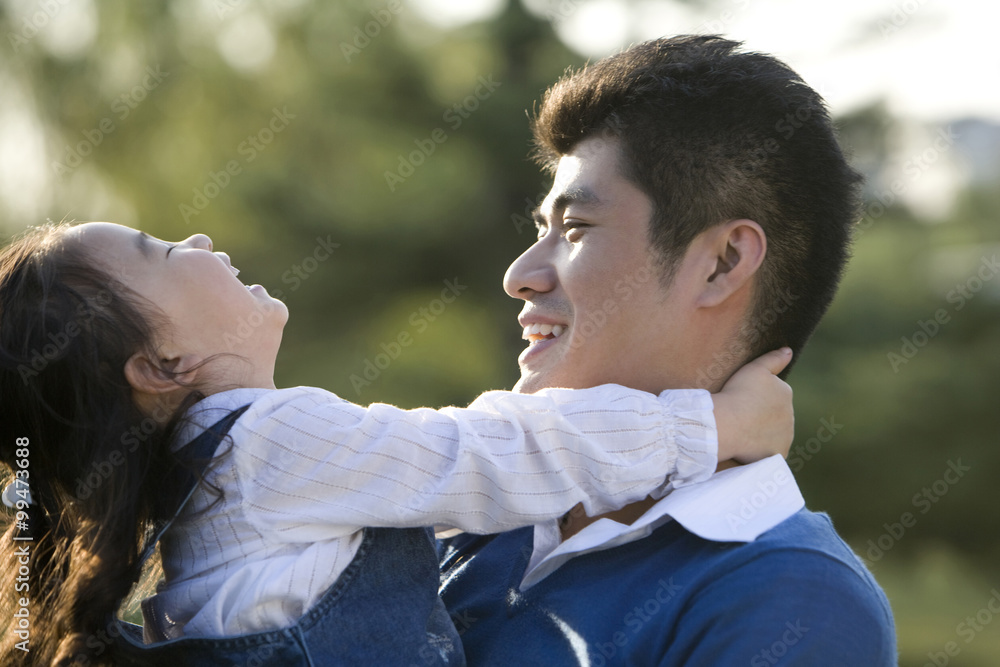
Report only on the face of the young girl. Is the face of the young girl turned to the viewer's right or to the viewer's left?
to the viewer's right

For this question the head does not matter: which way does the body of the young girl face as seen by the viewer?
to the viewer's right

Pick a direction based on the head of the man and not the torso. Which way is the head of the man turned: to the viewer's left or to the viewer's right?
to the viewer's left
